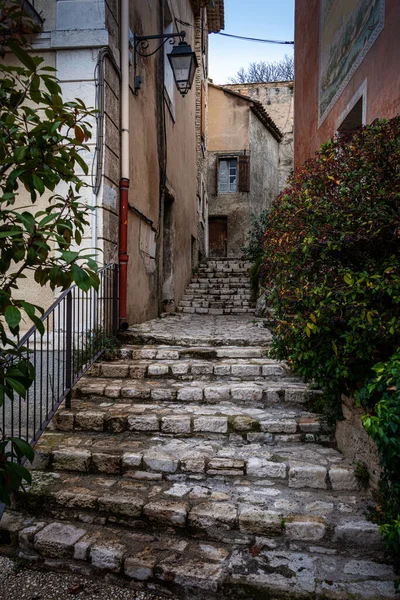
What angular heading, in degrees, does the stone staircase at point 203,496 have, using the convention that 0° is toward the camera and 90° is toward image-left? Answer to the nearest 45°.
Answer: approximately 0°

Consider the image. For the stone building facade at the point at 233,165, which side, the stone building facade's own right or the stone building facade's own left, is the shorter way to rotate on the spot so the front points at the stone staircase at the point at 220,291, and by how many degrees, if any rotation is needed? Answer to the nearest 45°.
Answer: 0° — it already faces it

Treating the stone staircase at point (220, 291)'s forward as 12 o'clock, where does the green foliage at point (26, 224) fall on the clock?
The green foliage is roughly at 12 o'clock from the stone staircase.

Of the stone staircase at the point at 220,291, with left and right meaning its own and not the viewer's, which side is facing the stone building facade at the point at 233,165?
back

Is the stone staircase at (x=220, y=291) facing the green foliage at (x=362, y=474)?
yes

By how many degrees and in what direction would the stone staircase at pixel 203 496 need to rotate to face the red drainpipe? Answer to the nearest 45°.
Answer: approximately 180°

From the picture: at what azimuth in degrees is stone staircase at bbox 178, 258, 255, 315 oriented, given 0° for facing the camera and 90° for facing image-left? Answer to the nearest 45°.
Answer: approximately 0°

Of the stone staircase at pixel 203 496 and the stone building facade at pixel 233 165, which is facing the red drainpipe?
the stone building facade

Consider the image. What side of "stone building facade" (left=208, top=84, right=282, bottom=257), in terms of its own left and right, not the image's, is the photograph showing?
front

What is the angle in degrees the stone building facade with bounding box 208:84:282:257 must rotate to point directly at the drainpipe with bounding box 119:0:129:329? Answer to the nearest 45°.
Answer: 0° — it already faces it

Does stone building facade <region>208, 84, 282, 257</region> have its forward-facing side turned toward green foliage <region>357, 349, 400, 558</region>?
yes

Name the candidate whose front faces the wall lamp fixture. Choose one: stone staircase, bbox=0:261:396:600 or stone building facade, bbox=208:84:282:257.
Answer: the stone building facade

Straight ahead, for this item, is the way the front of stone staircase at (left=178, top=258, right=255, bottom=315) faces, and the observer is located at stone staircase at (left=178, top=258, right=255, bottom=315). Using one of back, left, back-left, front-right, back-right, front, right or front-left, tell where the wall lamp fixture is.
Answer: front
